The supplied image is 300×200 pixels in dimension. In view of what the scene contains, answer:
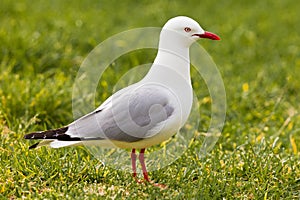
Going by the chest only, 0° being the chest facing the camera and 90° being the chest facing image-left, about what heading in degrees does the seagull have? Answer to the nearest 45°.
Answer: approximately 270°
